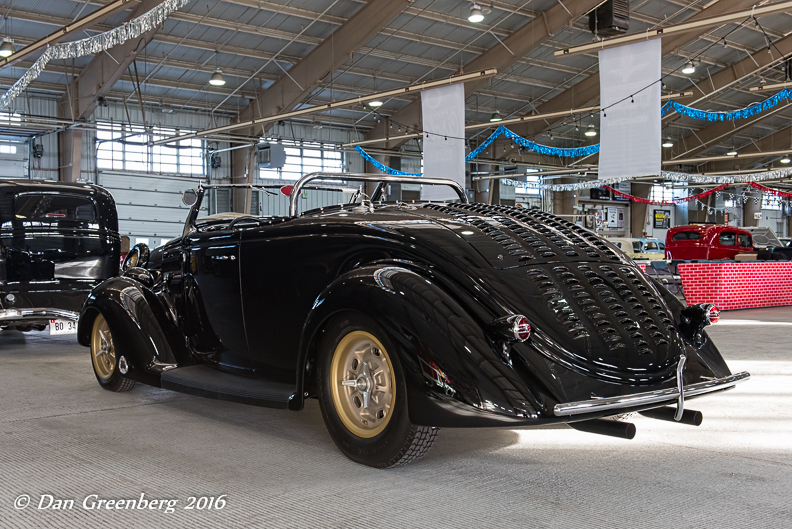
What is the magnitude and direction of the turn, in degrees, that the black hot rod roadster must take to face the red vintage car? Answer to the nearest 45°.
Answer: approximately 90° to its right

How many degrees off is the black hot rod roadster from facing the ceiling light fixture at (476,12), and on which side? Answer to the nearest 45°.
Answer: approximately 45° to its right

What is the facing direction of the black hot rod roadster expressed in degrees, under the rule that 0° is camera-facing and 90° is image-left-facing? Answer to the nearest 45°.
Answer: approximately 135°

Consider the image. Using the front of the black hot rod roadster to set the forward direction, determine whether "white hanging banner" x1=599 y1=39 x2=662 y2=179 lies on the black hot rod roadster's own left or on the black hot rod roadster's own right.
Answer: on the black hot rod roadster's own right

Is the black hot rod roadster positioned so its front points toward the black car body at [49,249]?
yes

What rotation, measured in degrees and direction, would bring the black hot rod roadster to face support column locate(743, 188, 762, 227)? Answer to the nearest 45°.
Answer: approximately 90° to its right

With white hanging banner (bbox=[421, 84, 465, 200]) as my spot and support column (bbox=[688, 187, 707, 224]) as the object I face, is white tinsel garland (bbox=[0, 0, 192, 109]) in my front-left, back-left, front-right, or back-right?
back-left

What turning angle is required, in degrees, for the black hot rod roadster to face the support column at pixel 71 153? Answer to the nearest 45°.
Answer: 0° — it already faces it

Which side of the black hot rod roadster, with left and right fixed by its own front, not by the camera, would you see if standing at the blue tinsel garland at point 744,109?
right

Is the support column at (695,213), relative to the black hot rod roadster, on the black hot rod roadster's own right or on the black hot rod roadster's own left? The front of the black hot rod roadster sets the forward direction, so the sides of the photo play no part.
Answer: on the black hot rod roadster's own right

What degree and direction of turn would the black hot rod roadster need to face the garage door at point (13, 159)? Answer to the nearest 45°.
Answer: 0° — it already faces it

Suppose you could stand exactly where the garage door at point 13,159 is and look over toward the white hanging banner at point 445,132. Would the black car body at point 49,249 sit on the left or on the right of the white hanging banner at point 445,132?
right

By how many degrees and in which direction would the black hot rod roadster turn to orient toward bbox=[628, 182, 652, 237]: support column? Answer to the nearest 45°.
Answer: approximately 45° to its right
